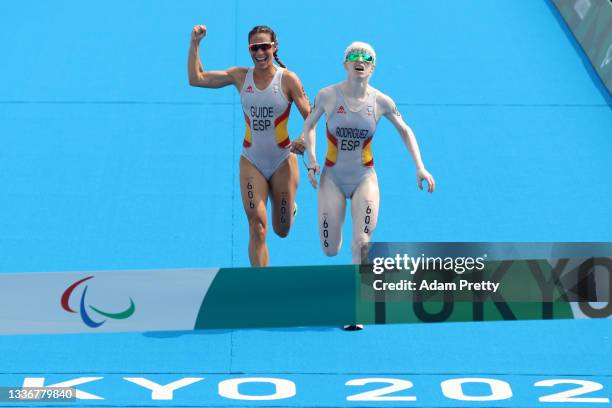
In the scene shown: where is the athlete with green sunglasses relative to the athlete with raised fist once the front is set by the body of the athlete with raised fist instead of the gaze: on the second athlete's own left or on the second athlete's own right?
on the second athlete's own left

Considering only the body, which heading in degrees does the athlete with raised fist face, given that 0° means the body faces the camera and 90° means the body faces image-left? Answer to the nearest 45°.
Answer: approximately 0°

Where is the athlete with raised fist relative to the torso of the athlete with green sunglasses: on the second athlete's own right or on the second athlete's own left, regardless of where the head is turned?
on the second athlete's own right

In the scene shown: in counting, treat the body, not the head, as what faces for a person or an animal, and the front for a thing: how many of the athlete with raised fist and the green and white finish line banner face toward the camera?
2

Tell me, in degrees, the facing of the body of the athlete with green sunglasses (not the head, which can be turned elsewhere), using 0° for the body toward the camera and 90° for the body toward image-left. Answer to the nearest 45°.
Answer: approximately 0°
